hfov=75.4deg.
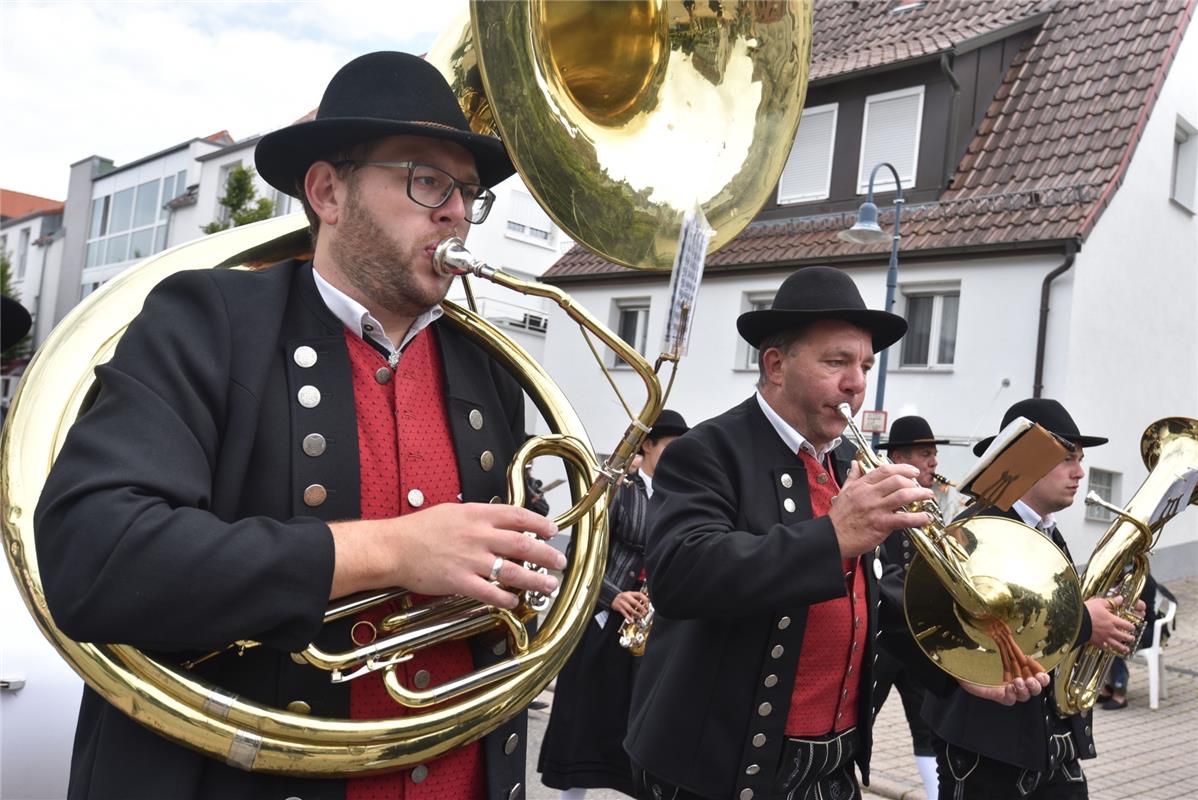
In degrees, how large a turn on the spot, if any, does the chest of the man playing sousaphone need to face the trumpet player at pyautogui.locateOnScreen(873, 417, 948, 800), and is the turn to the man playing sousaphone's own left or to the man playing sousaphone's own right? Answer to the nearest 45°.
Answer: approximately 90° to the man playing sousaphone's own left

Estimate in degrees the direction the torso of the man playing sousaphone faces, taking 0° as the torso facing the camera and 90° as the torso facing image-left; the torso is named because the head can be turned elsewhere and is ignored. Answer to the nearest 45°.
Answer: approximately 315°

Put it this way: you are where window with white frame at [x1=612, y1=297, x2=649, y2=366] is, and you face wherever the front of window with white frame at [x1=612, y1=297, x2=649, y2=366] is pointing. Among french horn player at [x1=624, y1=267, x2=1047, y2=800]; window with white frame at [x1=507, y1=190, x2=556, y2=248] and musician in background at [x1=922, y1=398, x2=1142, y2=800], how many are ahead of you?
2

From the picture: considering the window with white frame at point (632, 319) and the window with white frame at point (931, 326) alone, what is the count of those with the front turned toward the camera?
2

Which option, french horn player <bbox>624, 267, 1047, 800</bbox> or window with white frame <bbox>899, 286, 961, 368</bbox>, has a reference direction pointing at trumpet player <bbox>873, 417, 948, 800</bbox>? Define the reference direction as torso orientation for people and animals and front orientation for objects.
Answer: the window with white frame
